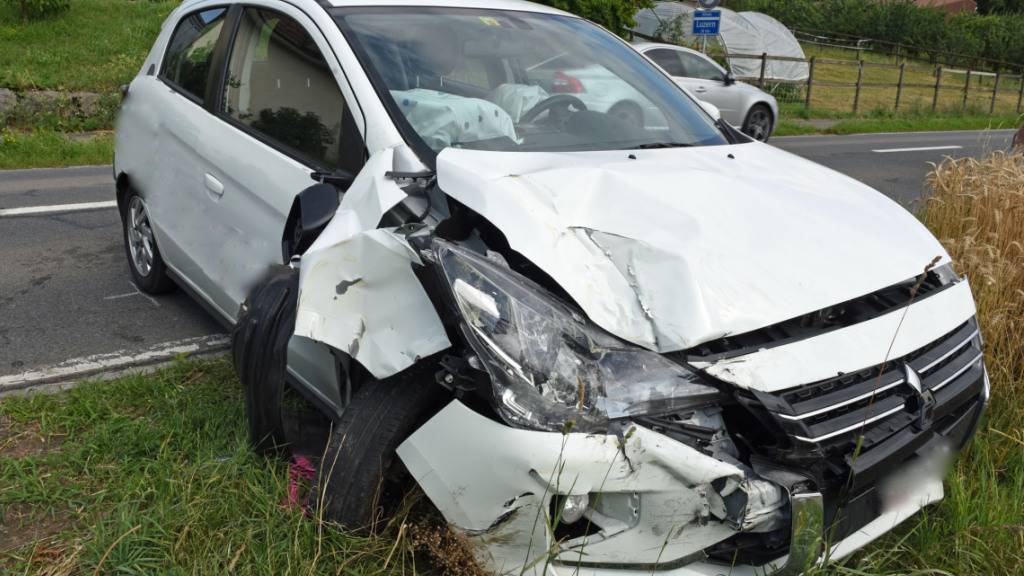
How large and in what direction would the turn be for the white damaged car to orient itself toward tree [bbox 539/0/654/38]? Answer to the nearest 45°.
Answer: approximately 135° to its left

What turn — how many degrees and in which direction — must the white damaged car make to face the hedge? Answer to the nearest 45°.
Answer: approximately 135° to its left

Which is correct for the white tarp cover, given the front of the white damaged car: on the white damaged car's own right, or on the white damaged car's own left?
on the white damaged car's own left

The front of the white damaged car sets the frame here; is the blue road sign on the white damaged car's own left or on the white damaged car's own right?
on the white damaged car's own left

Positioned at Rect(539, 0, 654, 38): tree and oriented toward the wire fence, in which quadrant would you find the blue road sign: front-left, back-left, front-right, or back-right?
front-right

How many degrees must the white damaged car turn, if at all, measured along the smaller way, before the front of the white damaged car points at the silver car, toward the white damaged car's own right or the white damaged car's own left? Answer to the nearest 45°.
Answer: approximately 135° to the white damaged car's own left

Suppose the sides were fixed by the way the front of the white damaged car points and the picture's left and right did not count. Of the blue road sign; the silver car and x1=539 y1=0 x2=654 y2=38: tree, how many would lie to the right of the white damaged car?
0

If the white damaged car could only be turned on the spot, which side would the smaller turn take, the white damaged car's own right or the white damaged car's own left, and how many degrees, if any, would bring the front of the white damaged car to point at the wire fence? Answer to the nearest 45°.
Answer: approximately 135° to the white damaged car's own left

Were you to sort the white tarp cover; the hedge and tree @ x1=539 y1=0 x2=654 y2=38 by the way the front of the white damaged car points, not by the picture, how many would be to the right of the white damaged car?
0

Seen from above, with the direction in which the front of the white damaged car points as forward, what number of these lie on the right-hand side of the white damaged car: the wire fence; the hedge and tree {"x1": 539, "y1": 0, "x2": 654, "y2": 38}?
0

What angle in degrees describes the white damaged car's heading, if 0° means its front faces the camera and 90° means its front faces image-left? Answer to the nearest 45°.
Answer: approximately 315°
